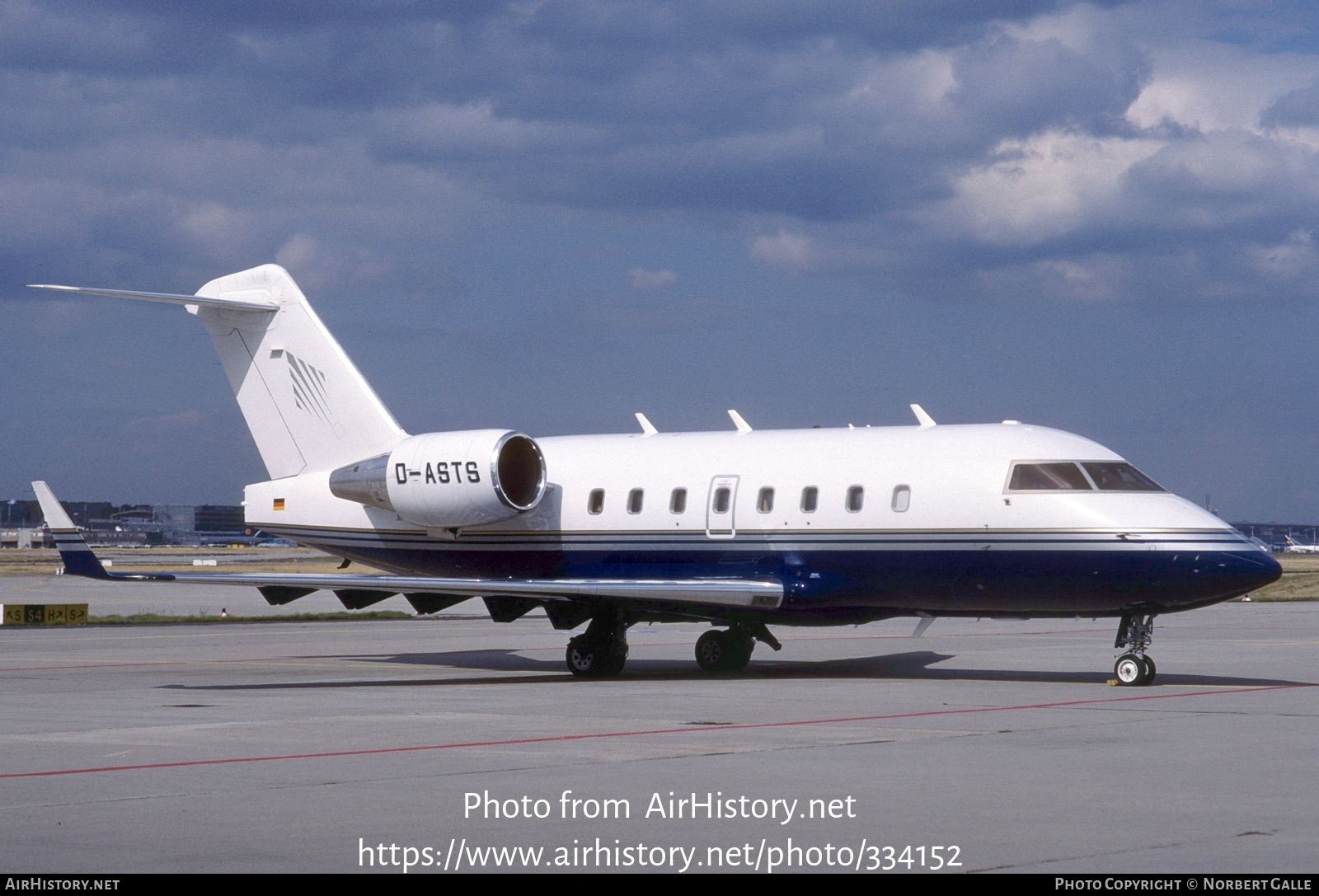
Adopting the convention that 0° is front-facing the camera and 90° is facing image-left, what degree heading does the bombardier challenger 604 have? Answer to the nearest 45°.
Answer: approximately 315°
